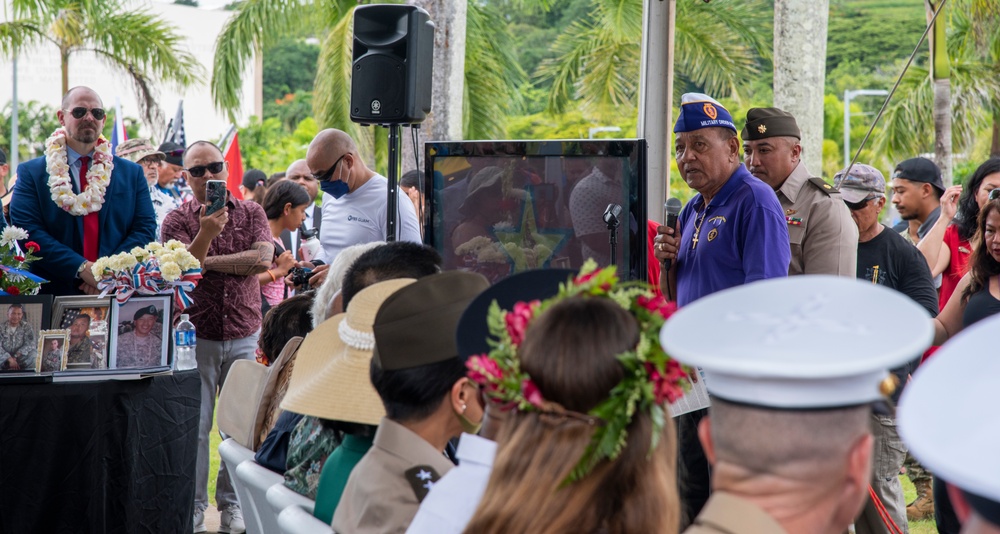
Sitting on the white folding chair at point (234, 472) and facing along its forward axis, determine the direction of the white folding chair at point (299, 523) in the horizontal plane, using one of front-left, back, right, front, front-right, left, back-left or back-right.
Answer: back-right

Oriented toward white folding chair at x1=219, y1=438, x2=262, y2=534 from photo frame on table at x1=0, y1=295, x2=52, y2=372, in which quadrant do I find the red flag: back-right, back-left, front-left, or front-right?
back-left

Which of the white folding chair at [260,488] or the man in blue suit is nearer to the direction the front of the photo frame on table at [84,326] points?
the white folding chair

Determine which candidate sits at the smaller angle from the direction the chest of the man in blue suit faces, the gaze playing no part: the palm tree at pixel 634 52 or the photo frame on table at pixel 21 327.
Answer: the photo frame on table

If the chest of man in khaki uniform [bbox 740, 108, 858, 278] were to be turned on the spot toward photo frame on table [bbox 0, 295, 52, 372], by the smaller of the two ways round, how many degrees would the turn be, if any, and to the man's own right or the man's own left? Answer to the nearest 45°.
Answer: approximately 45° to the man's own right

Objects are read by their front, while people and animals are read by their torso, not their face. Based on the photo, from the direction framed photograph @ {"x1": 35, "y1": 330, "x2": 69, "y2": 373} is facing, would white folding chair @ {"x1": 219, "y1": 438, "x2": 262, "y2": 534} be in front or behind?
in front

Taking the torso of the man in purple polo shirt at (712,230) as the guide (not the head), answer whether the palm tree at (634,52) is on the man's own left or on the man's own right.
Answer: on the man's own right

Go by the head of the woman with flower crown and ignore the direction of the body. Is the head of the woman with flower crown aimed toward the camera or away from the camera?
away from the camera

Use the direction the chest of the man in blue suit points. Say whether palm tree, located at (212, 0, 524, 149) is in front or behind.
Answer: behind

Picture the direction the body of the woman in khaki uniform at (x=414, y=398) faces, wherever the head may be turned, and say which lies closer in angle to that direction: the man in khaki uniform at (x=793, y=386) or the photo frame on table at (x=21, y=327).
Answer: the photo frame on table

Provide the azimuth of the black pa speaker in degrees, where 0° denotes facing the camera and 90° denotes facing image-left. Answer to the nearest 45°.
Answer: approximately 45°

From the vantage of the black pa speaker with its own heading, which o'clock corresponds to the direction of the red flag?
The red flag is roughly at 4 o'clock from the black pa speaker.

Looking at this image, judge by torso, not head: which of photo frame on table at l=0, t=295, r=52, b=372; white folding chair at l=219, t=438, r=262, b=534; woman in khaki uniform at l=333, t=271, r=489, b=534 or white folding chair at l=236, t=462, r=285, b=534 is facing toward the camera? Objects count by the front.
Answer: the photo frame on table
